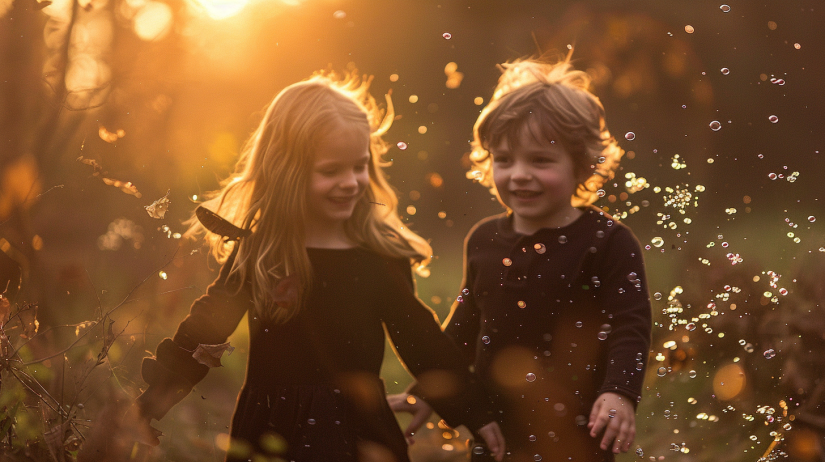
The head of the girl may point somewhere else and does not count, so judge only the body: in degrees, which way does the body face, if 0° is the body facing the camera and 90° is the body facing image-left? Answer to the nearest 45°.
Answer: approximately 0°
